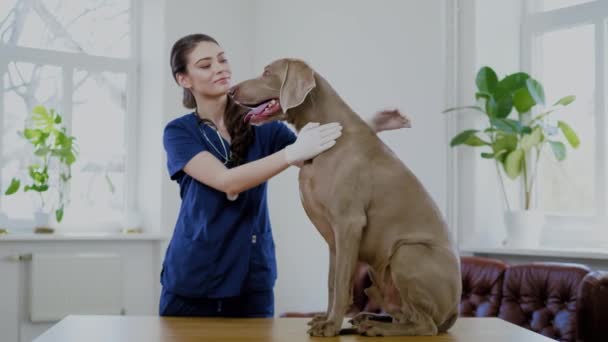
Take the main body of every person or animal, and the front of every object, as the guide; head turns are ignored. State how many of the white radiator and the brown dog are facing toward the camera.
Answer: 1

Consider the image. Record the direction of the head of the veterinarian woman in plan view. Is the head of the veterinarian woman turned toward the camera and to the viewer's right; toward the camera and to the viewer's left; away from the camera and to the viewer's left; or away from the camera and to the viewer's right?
toward the camera and to the viewer's right

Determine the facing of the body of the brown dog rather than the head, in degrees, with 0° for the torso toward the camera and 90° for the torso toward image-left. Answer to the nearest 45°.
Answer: approximately 90°

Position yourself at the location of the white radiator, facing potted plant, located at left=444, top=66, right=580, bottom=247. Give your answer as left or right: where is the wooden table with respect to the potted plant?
right

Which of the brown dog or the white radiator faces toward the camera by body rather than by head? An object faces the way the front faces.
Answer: the white radiator

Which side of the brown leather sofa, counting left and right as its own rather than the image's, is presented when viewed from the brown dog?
front

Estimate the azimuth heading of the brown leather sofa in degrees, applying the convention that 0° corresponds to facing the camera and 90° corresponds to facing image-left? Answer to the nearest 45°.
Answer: approximately 45°

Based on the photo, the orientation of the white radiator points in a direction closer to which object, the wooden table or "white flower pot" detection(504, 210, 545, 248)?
the wooden table

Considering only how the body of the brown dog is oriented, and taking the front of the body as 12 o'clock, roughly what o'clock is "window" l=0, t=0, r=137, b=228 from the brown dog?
The window is roughly at 2 o'clock from the brown dog.

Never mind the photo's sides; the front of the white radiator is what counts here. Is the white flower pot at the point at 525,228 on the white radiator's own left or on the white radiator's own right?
on the white radiator's own left

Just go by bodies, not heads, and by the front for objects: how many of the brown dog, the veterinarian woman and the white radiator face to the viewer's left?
1

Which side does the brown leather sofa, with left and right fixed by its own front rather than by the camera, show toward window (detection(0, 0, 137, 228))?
right

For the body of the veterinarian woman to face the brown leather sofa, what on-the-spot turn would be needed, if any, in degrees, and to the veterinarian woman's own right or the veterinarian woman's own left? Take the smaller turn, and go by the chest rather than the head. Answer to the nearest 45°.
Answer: approximately 90° to the veterinarian woman's own left

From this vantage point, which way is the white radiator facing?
toward the camera
